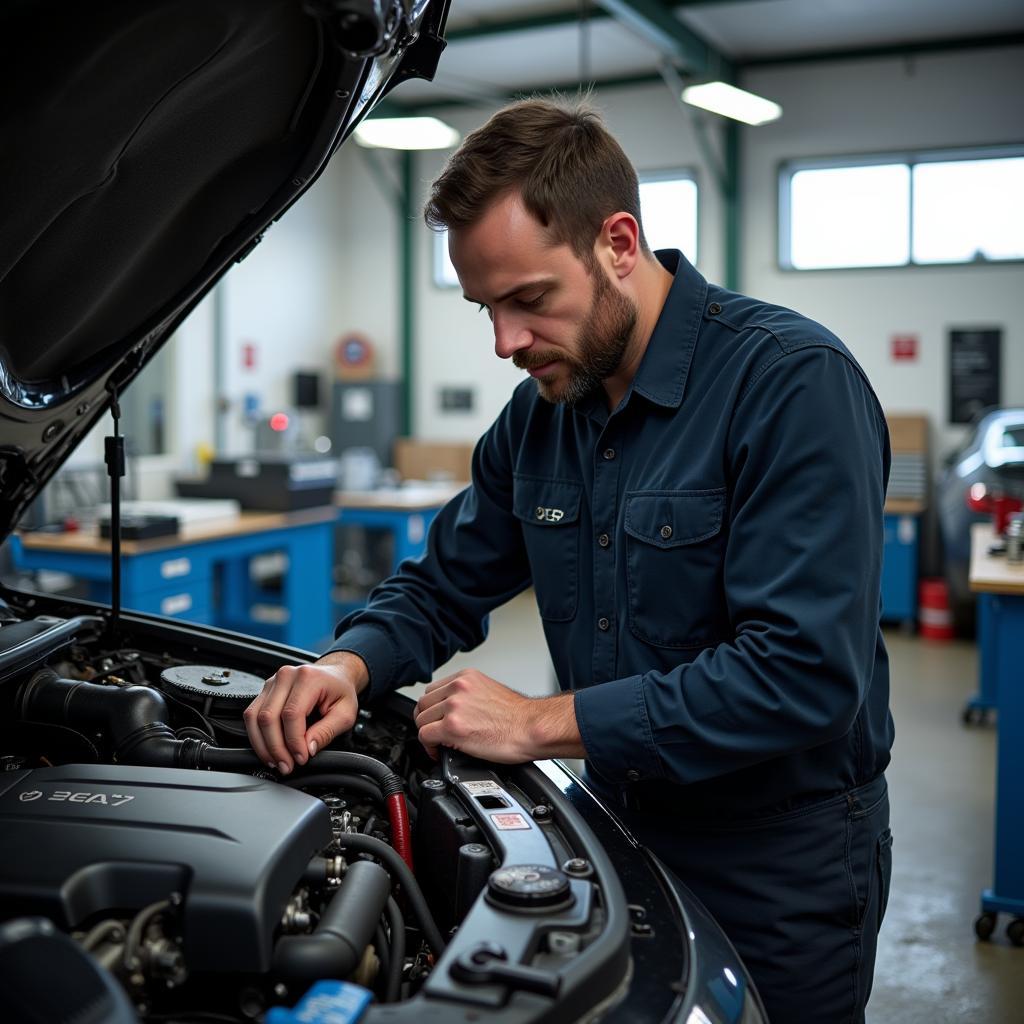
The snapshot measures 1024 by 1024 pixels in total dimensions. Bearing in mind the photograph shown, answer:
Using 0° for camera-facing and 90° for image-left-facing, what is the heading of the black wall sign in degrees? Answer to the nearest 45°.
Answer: approximately 0°

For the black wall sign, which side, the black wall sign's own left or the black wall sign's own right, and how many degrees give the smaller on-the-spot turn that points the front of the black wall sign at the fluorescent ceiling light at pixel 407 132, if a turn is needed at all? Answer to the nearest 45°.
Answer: approximately 45° to the black wall sign's own right

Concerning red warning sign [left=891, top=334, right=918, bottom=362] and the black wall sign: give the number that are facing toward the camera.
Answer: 2

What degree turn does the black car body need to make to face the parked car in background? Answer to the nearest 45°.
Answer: approximately 90° to its left

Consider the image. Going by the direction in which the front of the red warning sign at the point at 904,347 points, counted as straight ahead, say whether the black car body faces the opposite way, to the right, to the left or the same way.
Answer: to the left

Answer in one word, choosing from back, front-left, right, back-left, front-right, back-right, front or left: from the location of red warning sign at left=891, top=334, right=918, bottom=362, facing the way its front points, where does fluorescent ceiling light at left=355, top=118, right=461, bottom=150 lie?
front-right

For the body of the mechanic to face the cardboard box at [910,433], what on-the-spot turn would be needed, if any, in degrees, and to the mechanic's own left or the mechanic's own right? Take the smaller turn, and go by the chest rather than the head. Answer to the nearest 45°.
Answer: approximately 135° to the mechanic's own right

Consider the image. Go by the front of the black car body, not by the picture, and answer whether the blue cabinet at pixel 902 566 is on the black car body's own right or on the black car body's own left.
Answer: on the black car body's own left

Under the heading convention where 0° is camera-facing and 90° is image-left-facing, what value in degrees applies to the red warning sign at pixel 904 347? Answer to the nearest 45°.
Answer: approximately 0°
